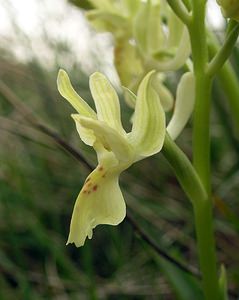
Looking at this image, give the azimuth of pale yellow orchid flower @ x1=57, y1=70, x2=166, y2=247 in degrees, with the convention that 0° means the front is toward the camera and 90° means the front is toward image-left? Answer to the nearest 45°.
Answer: approximately 90°
